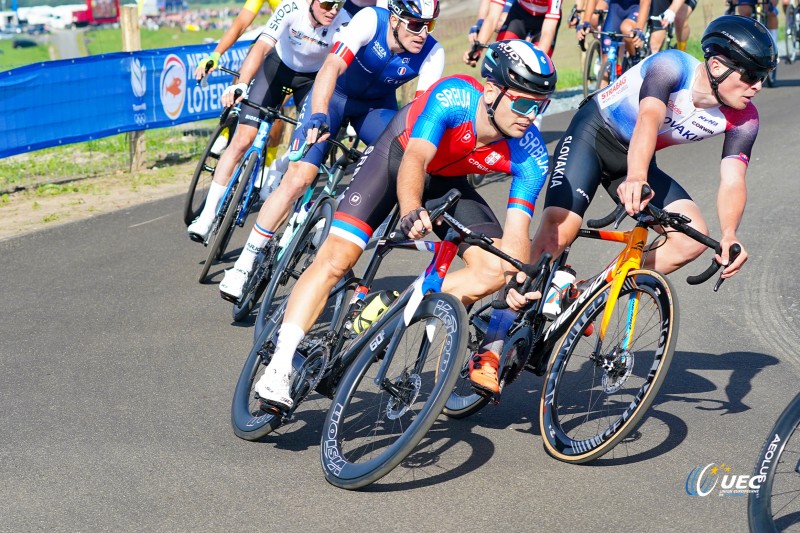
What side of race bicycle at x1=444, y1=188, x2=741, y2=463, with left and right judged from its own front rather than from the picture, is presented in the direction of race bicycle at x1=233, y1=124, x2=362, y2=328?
back

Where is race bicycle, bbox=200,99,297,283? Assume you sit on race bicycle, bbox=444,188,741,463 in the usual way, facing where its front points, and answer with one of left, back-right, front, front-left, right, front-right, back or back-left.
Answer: back

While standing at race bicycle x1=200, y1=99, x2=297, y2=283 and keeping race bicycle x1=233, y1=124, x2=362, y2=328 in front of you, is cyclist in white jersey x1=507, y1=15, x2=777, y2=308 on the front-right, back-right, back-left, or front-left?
front-left

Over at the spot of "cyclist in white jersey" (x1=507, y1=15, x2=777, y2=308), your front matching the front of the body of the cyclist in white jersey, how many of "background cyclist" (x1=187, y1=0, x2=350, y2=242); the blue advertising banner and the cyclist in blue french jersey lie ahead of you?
0

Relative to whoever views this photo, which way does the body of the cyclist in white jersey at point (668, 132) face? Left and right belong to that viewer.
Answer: facing the viewer and to the right of the viewer

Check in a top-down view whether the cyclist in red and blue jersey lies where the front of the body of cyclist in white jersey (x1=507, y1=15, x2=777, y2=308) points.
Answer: no

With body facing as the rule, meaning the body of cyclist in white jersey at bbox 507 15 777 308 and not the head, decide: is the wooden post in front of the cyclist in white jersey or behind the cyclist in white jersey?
behind

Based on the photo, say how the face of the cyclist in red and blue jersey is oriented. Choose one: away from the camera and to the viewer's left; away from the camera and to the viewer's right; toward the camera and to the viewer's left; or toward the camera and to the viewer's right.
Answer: toward the camera and to the viewer's right

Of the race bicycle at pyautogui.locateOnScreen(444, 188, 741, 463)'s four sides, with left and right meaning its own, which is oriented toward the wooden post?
back

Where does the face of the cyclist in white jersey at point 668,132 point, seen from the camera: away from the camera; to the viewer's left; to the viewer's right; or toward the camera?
to the viewer's right

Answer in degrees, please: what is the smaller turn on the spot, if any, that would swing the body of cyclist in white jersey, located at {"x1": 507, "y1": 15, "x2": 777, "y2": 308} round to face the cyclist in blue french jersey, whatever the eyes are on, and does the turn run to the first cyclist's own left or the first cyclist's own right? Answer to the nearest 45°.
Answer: approximately 180°

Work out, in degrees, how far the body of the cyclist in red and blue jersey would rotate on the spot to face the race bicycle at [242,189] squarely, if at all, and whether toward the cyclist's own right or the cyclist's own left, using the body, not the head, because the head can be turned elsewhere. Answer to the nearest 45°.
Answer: approximately 180°

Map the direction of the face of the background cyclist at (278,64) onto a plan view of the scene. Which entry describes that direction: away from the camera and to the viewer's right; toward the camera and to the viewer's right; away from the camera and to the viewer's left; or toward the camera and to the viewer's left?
toward the camera and to the viewer's right

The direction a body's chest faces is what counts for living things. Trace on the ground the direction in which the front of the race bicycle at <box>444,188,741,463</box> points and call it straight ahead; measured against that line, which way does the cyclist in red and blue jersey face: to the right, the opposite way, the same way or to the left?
the same way

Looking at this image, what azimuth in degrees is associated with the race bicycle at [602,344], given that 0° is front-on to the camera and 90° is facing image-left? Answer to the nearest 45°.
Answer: approximately 315°

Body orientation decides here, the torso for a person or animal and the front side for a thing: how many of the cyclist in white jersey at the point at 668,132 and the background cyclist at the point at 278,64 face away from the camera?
0

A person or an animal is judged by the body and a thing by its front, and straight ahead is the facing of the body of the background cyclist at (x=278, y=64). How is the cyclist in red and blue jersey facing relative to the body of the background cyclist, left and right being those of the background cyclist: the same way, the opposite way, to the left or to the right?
the same way

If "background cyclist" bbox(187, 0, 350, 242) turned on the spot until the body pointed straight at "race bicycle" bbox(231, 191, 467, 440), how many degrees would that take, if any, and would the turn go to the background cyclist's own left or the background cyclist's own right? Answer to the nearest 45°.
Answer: approximately 45° to the background cyclist's own right

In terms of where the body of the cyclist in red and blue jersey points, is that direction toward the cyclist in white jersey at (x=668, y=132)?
no

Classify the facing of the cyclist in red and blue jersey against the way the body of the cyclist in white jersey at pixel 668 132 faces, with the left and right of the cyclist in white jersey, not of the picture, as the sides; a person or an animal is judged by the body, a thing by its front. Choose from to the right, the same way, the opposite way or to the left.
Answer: the same way

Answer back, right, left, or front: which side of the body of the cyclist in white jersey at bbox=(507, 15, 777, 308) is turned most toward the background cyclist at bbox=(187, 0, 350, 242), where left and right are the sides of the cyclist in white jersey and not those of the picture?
back

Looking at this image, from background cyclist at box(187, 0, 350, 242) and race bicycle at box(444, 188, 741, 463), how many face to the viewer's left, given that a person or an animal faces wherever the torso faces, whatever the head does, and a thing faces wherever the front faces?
0

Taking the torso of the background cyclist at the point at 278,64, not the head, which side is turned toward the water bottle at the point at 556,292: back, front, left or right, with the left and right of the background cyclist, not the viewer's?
front

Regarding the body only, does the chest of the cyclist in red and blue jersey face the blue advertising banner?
no
